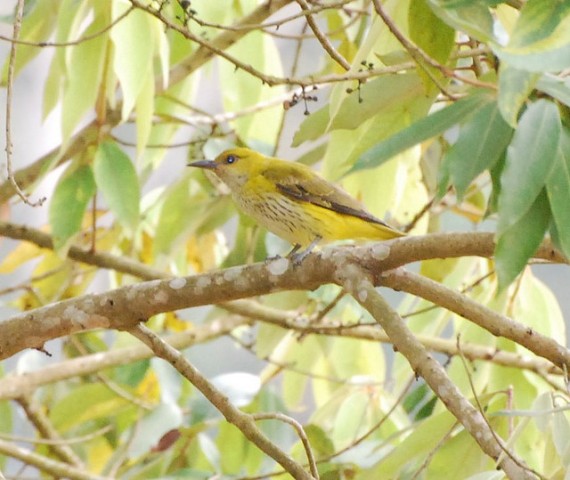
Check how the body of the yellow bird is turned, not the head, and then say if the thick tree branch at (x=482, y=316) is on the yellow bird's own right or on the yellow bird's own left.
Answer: on the yellow bird's own left

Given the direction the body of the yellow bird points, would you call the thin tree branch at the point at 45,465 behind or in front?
in front

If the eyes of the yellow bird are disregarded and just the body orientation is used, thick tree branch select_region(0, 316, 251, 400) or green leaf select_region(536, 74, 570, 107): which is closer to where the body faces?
the thick tree branch

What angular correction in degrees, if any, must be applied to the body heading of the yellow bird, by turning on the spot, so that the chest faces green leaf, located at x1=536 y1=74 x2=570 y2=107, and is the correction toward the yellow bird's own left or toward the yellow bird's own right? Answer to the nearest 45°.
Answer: approximately 180°

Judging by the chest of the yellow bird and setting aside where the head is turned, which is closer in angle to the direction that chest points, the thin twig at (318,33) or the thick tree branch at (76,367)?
the thick tree branch

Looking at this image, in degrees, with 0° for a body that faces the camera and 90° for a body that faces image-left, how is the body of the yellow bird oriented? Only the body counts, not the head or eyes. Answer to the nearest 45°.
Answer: approximately 90°
